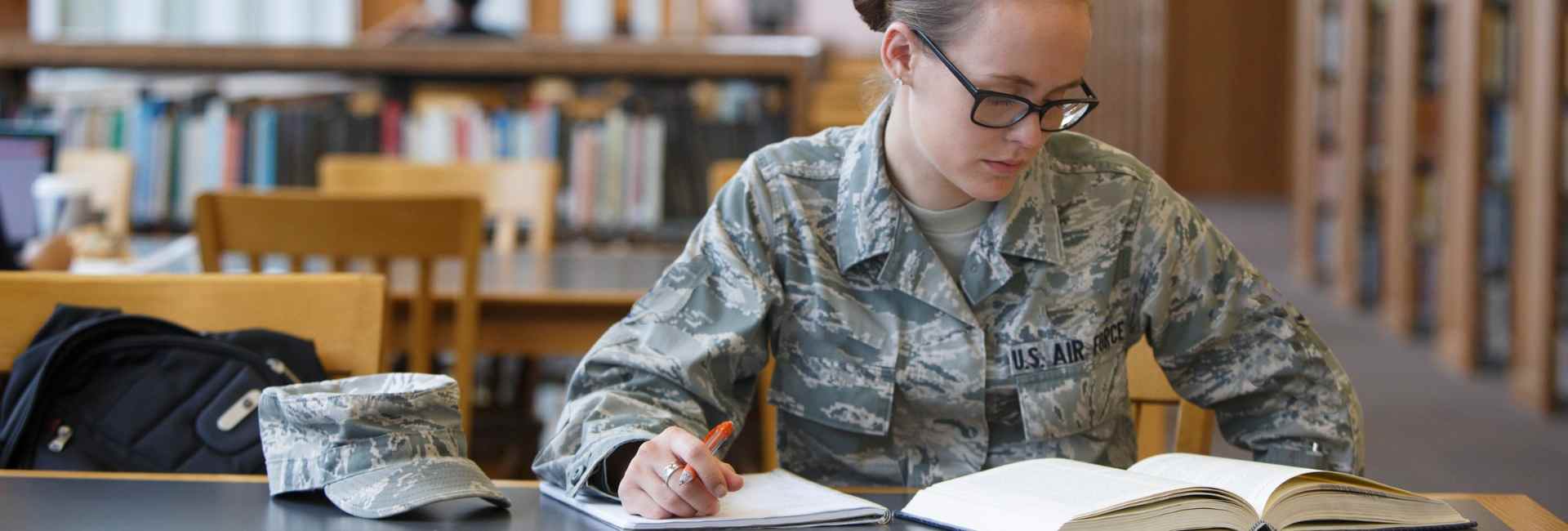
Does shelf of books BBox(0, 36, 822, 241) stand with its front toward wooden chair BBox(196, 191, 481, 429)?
yes

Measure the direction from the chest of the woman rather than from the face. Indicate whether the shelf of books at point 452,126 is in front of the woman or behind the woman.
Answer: behind

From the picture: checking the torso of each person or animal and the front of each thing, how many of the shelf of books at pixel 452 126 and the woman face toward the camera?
2

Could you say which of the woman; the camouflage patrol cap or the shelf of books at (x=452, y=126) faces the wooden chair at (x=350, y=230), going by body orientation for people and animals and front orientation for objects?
the shelf of books

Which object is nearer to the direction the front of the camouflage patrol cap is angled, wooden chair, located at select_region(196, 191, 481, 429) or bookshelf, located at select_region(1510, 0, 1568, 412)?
the bookshelf

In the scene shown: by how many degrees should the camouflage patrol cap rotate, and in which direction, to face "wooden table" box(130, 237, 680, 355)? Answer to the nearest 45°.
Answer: approximately 135° to its left

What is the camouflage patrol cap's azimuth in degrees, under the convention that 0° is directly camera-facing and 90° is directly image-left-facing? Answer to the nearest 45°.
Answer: approximately 315°

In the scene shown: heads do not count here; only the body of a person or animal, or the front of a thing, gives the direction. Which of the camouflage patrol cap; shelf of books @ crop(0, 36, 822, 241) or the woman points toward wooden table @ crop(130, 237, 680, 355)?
the shelf of books

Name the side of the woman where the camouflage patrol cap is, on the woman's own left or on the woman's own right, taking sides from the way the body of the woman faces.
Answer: on the woman's own right
